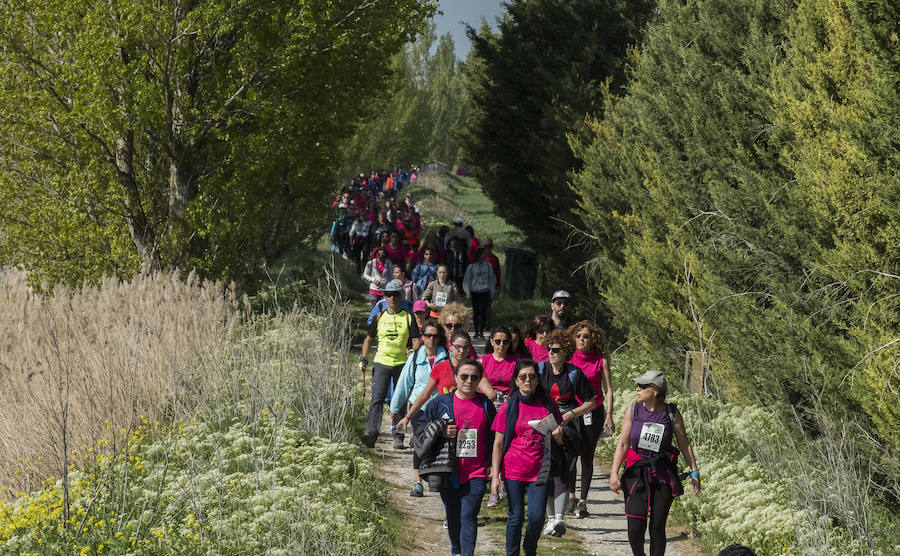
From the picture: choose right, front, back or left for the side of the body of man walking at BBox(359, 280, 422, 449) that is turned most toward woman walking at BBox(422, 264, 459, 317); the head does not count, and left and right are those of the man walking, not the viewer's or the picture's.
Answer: back

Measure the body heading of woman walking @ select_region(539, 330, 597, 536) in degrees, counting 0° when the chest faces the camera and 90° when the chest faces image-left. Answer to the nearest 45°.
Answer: approximately 45°

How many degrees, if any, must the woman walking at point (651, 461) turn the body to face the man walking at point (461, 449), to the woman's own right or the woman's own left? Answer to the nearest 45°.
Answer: approximately 90° to the woman's own right

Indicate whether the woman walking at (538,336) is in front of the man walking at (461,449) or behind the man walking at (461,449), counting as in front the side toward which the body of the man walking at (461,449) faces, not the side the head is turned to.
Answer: behind

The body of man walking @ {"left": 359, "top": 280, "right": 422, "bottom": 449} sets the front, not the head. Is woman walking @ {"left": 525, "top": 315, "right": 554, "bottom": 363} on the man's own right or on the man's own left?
on the man's own left

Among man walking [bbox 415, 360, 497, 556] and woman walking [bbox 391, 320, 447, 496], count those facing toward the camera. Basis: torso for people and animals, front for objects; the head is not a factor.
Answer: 2

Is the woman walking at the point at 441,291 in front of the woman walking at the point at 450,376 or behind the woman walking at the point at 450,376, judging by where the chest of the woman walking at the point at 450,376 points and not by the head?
behind

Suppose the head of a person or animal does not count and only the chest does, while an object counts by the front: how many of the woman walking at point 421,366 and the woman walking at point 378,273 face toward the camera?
2
